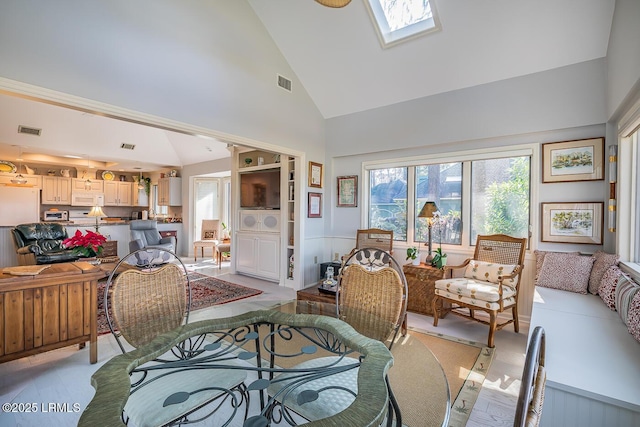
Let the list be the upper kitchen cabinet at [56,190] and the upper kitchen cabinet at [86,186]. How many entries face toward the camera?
2

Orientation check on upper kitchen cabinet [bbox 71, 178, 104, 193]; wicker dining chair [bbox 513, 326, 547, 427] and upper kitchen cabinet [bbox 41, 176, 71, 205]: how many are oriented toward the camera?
2

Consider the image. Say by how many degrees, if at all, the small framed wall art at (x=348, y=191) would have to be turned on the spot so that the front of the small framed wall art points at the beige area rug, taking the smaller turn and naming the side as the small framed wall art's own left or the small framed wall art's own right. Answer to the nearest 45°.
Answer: approximately 45° to the small framed wall art's own left

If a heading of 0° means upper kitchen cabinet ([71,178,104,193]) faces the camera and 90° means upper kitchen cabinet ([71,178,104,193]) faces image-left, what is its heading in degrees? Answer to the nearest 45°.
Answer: approximately 0°

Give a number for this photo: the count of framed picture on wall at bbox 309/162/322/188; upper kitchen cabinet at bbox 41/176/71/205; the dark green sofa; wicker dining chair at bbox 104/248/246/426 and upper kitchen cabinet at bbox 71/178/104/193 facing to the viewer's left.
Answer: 0

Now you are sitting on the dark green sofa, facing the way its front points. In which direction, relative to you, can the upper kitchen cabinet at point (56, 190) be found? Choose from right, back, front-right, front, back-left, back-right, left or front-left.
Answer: back-left

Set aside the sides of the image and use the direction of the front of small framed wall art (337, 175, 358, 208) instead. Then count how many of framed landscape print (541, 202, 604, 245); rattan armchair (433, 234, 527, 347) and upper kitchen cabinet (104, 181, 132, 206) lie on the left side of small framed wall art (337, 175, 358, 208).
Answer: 2

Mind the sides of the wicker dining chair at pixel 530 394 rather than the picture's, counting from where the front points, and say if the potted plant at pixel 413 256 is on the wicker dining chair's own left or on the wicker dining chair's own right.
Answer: on the wicker dining chair's own right

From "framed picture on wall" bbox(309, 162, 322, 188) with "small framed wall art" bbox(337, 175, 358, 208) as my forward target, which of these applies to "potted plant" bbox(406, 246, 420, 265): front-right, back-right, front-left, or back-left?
front-right

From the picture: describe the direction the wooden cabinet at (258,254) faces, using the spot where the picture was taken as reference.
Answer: facing the viewer and to the left of the viewer

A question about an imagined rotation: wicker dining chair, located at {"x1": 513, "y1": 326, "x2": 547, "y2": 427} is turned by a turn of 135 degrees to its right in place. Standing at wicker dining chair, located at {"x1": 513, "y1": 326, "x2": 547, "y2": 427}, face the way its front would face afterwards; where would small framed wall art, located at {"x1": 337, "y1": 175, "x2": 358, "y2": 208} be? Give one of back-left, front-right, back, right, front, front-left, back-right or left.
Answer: left

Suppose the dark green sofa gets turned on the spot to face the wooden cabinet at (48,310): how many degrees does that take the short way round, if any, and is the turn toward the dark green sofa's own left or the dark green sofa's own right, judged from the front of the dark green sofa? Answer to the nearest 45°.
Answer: approximately 45° to the dark green sofa's own right

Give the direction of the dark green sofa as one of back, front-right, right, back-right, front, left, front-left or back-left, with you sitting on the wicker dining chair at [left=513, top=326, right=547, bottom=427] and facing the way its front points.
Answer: front

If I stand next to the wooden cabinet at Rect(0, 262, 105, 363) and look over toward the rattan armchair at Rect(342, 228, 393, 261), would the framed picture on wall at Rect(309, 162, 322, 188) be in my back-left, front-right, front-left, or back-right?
front-left

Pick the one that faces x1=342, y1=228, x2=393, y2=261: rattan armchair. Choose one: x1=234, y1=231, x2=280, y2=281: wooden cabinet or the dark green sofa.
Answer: the dark green sofa

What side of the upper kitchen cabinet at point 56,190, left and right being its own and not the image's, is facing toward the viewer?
front

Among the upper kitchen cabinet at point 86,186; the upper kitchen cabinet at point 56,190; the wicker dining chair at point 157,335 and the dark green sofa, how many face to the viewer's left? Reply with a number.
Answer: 0

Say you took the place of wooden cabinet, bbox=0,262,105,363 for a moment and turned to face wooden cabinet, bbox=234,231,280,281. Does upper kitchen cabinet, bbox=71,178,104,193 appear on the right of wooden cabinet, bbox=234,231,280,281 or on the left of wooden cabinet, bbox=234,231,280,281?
left

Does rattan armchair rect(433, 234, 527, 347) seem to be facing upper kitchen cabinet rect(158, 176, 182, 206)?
no
